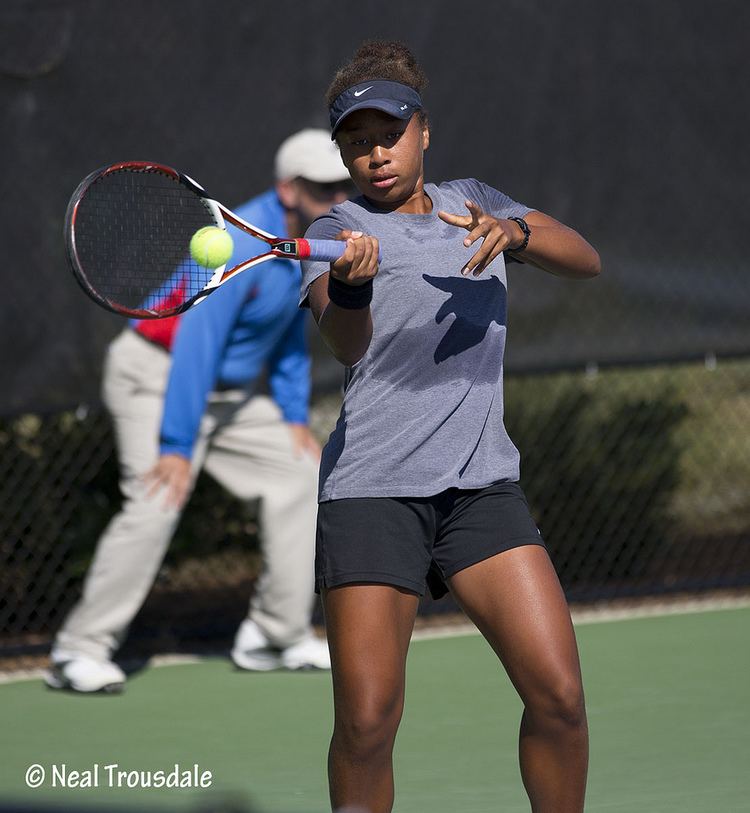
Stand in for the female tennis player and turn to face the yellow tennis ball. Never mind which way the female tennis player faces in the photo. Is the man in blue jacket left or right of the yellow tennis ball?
right

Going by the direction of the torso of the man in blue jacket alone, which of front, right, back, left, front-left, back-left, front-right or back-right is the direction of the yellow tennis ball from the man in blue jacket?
front-right

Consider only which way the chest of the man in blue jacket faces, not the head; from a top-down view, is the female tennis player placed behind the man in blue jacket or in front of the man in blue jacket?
in front

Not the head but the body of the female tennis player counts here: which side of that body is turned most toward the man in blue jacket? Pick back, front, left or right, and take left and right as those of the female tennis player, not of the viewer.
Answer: back

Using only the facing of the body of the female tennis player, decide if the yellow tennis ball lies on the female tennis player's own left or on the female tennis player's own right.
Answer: on the female tennis player's own right

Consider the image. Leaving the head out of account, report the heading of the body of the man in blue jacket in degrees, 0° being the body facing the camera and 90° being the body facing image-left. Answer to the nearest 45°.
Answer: approximately 315°

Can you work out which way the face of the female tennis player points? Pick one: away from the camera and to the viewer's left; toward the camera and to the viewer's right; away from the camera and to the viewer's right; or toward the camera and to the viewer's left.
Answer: toward the camera and to the viewer's left

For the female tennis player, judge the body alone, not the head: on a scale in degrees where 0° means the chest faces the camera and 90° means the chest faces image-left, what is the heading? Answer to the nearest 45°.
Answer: approximately 0°

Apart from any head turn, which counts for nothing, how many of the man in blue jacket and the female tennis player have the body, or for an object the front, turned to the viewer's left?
0
